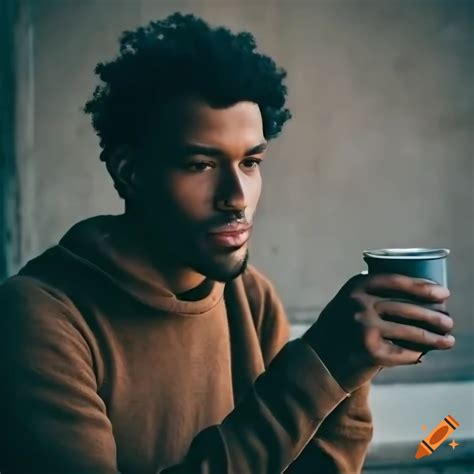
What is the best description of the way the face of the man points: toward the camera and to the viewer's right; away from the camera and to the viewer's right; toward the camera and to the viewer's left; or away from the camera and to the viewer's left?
toward the camera and to the viewer's right

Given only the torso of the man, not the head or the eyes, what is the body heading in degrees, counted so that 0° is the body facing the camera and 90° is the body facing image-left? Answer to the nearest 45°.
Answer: approximately 315°
